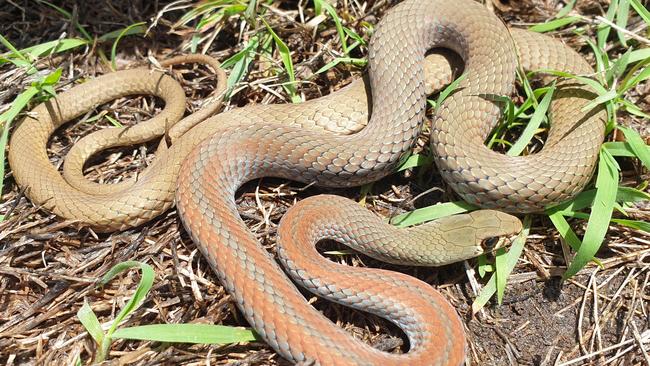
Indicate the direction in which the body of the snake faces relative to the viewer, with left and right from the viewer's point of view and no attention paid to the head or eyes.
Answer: facing to the right of the viewer

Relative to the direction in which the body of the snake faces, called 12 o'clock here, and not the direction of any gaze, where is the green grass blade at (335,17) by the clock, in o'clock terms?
The green grass blade is roughly at 9 o'clock from the snake.

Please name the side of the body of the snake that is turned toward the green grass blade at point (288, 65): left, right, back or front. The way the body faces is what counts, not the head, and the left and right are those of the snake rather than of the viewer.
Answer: left

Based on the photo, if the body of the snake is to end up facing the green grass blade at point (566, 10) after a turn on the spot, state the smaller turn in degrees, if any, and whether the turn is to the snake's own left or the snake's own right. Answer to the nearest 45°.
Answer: approximately 45° to the snake's own left

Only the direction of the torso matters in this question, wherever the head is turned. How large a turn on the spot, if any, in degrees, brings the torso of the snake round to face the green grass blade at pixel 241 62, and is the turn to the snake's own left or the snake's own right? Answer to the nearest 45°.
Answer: approximately 135° to the snake's own left

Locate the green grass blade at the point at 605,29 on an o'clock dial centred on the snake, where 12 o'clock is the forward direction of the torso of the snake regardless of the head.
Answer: The green grass blade is roughly at 11 o'clock from the snake.

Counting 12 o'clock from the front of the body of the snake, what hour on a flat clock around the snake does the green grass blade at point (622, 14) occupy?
The green grass blade is roughly at 11 o'clock from the snake.

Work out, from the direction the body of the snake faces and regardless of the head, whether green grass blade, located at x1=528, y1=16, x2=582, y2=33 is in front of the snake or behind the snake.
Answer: in front

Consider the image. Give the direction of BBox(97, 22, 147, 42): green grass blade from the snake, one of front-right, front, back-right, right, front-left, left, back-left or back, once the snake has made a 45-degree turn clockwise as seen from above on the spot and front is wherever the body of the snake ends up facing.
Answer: back

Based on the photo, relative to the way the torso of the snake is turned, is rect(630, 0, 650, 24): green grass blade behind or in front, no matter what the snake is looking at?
in front

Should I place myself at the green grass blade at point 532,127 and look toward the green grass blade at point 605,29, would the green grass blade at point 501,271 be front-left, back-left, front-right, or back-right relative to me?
back-right
